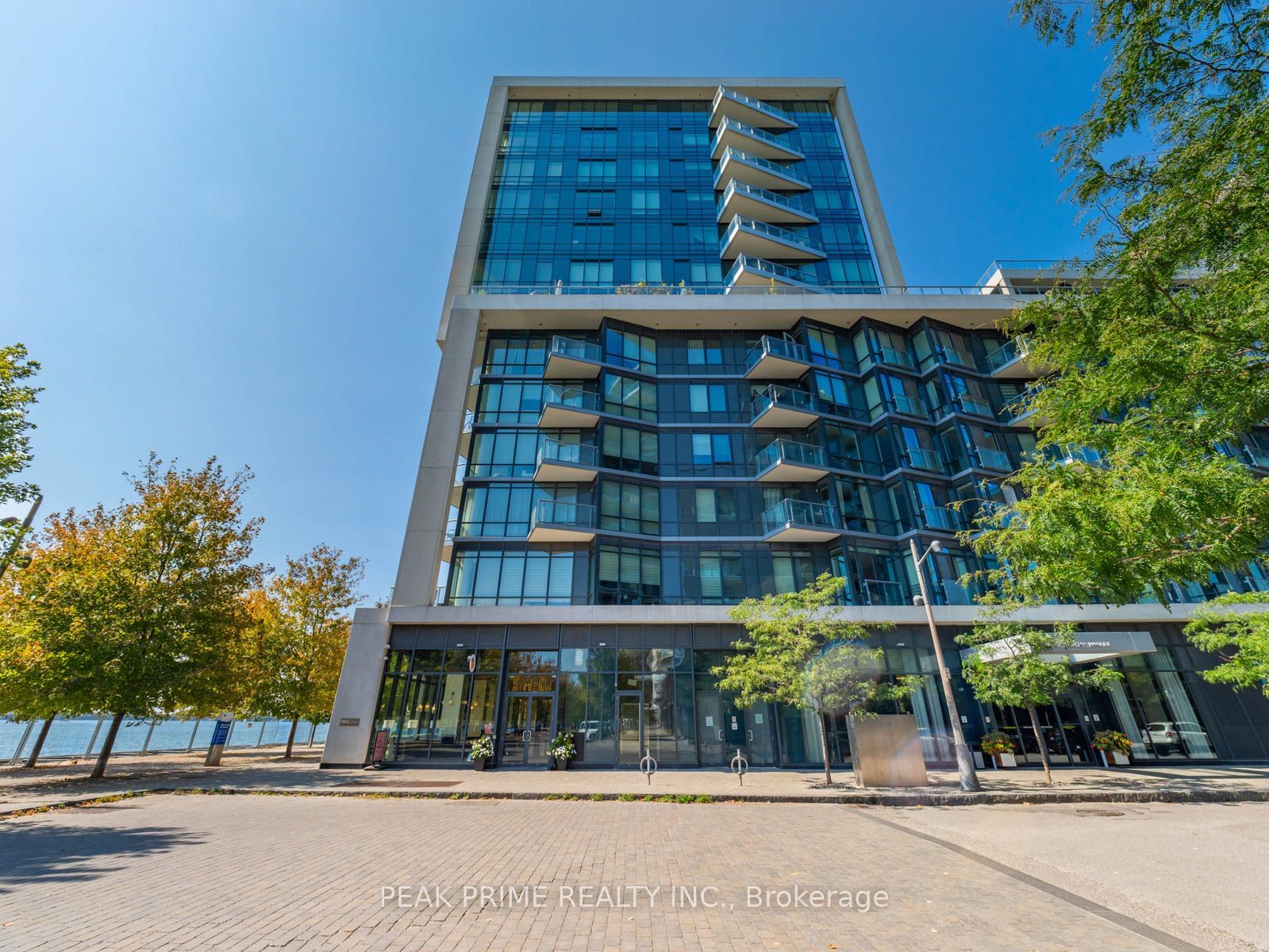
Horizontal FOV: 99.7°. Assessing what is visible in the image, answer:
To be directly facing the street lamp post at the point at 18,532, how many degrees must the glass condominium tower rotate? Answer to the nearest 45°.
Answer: approximately 45° to its right

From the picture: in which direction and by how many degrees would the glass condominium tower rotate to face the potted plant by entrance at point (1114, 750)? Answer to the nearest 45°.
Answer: approximately 90° to its left

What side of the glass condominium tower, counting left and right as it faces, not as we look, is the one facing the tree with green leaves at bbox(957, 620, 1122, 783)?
front

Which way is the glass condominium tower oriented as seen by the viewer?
toward the camera

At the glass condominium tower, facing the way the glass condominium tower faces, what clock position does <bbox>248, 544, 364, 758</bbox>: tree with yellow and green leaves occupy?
The tree with yellow and green leaves is roughly at 3 o'clock from the glass condominium tower.

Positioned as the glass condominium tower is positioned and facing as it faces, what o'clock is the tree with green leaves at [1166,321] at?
The tree with green leaves is roughly at 11 o'clock from the glass condominium tower.

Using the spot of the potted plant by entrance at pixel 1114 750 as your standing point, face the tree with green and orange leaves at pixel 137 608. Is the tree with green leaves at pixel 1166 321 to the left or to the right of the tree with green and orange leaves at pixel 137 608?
left
